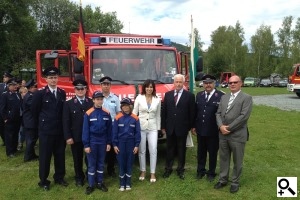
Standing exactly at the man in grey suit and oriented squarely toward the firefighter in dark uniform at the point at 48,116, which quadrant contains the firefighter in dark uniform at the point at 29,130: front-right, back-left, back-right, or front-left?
front-right

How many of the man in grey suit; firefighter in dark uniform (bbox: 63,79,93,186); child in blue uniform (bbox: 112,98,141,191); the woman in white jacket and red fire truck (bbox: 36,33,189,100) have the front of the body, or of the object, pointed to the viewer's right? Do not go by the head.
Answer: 0

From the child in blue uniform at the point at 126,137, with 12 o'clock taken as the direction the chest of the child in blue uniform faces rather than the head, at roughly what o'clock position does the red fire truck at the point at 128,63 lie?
The red fire truck is roughly at 6 o'clock from the child in blue uniform.

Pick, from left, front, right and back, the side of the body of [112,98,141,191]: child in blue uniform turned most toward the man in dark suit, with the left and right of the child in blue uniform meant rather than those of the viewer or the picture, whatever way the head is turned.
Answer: left

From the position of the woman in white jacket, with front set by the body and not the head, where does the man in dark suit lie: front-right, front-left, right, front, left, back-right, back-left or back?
left

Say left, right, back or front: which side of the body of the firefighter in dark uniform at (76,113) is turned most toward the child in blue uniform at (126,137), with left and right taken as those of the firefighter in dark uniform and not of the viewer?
left

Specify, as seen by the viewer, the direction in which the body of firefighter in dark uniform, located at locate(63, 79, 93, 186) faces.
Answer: toward the camera

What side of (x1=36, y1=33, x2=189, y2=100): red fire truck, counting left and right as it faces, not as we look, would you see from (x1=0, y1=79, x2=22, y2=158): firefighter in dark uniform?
right

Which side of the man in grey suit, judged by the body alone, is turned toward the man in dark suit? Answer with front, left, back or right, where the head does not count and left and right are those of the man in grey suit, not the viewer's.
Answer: right

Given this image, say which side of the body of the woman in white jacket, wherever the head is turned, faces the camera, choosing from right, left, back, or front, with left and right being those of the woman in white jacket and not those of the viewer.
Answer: front

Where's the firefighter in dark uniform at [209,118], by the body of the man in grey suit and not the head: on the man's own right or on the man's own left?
on the man's own right

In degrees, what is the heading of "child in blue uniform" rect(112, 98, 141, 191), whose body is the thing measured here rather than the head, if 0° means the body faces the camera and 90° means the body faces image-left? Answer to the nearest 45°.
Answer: approximately 0°
